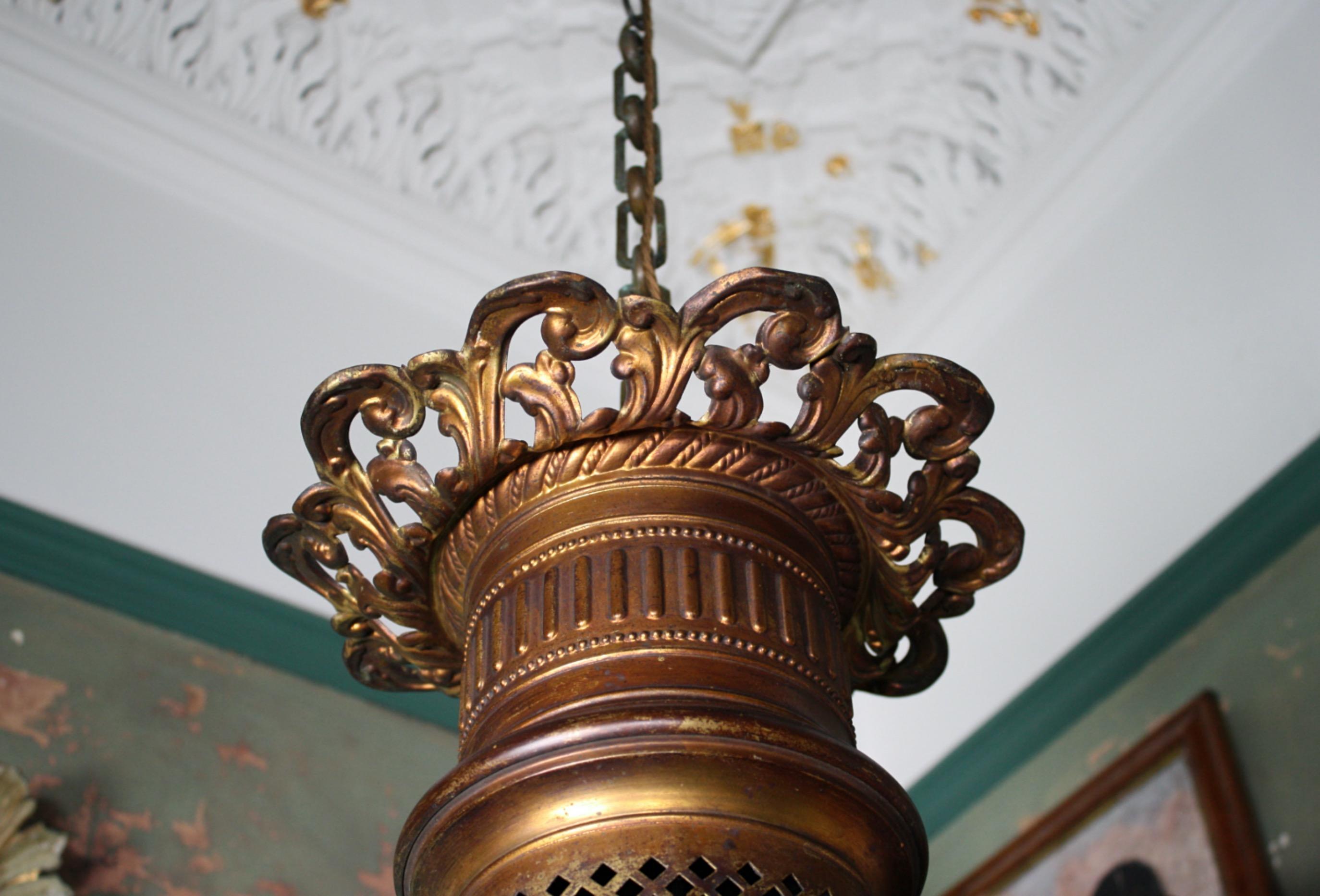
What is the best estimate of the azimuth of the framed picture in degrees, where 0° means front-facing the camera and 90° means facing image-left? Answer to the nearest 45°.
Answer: approximately 45°

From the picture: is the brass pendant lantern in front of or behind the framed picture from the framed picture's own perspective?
in front
